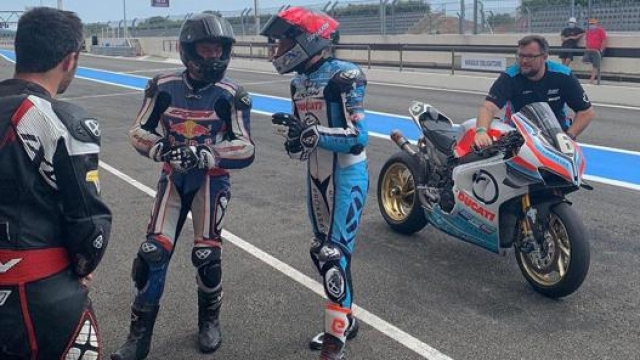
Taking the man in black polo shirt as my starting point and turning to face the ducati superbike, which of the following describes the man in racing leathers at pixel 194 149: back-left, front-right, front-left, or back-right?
front-right

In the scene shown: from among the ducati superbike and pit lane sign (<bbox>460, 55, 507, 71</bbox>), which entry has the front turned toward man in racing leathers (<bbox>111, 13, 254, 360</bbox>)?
the pit lane sign

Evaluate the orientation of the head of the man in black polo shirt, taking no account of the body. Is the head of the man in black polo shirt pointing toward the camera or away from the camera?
toward the camera

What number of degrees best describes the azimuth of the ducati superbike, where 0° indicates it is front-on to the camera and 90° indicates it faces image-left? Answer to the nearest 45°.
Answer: approximately 315°

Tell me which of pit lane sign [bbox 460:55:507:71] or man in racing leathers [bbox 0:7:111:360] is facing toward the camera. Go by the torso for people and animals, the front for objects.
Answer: the pit lane sign

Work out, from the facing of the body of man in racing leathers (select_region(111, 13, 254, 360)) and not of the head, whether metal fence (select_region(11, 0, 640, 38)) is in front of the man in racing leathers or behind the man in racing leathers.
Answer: behind

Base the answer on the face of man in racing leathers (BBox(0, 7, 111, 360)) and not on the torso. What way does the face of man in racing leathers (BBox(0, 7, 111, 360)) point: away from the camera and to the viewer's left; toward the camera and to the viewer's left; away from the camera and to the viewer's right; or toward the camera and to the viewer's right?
away from the camera and to the viewer's right

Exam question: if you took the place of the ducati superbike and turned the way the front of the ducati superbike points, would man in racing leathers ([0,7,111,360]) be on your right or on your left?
on your right

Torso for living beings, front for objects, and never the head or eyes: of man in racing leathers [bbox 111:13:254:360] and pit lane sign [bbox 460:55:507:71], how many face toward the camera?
2

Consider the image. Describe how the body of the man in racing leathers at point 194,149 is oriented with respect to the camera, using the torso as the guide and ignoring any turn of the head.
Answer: toward the camera

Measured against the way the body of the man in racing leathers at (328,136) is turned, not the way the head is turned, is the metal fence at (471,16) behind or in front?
behind

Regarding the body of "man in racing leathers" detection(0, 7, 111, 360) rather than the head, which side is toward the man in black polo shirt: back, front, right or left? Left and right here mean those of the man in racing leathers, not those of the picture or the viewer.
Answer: front

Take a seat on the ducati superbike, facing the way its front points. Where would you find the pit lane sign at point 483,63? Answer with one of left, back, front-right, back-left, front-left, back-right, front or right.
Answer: back-left

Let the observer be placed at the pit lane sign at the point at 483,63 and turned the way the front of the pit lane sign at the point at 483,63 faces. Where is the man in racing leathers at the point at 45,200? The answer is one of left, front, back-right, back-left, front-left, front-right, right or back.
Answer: front

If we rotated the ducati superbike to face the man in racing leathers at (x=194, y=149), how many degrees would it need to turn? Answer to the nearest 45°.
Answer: approximately 90° to its right
